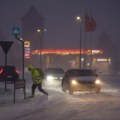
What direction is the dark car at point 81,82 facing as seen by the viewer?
toward the camera
